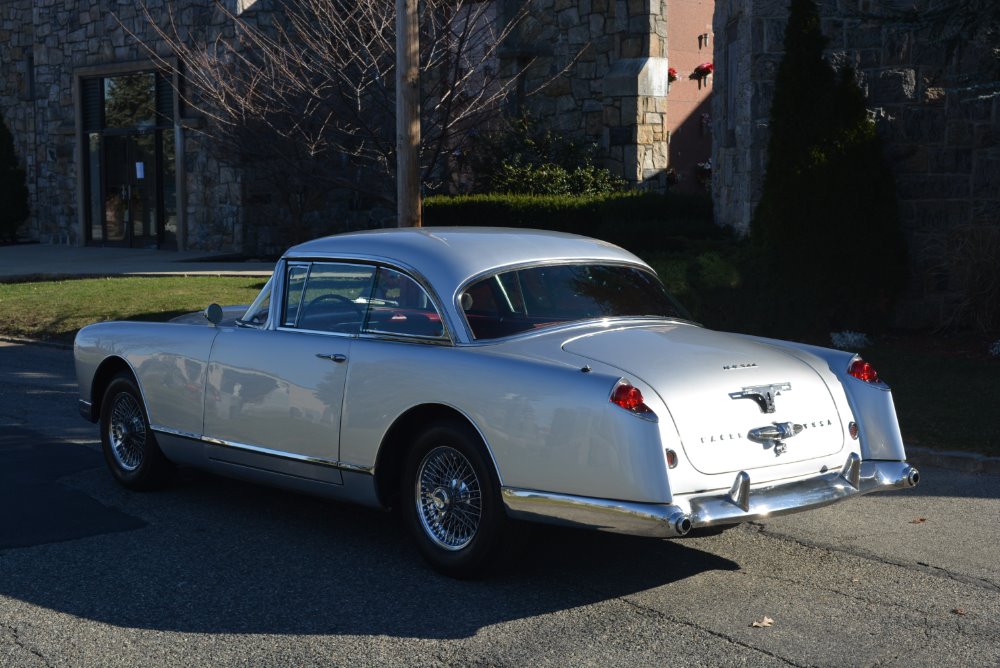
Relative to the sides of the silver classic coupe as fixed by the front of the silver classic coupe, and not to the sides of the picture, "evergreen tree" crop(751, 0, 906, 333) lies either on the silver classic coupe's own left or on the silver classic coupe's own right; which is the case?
on the silver classic coupe's own right

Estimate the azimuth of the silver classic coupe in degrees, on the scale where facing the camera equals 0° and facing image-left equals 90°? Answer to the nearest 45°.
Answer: approximately 135°

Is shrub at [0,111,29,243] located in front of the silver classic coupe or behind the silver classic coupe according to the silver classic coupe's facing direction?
in front

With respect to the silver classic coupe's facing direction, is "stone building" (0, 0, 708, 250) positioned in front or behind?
in front

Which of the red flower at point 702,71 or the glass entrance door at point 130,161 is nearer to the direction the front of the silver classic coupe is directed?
the glass entrance door

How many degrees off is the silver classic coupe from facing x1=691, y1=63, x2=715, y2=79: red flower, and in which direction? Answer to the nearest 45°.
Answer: approximately 45° to its right

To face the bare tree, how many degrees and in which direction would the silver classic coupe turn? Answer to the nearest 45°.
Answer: approximately 45° to its right

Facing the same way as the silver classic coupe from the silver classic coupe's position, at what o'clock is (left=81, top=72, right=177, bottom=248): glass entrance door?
The glass entrance door is roughly at 1 o'clock from the silver classic coupe.
